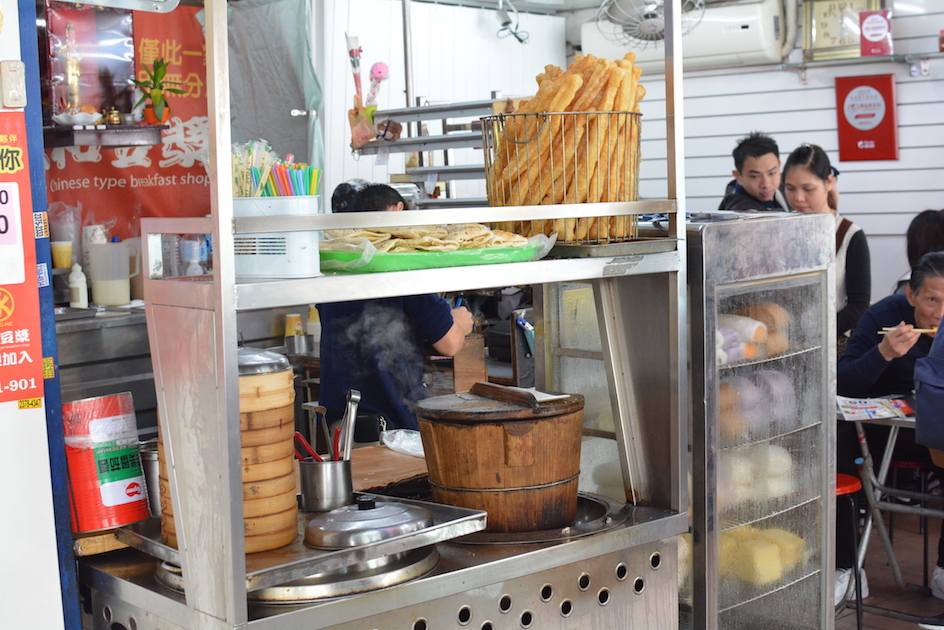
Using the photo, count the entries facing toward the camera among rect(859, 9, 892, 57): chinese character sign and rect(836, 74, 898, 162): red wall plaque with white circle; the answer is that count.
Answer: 2

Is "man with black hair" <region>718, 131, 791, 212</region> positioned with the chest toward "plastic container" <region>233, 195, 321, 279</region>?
no

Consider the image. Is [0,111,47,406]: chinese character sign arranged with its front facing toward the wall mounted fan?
no

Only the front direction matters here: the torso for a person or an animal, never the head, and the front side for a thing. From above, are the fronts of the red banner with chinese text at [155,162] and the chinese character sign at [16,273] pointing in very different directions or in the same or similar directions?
same or similar directions

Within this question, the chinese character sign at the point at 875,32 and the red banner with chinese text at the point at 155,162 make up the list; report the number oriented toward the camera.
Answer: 2

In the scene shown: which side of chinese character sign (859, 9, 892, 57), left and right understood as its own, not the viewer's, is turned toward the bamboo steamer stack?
front

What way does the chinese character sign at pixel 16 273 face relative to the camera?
toward the camera

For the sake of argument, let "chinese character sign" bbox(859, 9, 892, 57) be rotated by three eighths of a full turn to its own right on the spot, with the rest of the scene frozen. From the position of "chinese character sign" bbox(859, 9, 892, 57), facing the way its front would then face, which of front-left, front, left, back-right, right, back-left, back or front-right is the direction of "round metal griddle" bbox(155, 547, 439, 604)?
back-left

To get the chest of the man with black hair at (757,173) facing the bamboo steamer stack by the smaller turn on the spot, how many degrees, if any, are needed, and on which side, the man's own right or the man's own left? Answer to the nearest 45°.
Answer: approximately 45° to the man's own right

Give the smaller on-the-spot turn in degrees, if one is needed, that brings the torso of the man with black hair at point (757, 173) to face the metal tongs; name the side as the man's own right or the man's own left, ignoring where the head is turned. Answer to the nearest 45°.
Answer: approximately 45° to the man's own right

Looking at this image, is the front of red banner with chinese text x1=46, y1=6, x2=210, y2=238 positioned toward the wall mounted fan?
no

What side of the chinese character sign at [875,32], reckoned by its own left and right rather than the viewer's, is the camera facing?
front

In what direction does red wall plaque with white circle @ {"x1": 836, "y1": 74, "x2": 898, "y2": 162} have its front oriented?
toward the camera

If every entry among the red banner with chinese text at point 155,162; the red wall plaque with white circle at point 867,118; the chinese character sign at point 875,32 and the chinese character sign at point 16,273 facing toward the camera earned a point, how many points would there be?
4

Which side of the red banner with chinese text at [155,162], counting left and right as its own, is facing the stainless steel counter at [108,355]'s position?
front

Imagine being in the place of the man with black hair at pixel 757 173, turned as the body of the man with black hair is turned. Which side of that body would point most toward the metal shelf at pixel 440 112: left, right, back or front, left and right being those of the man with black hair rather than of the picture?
right
